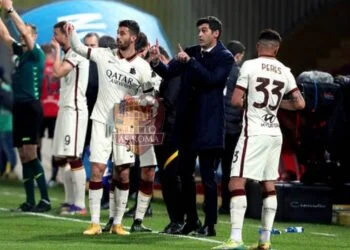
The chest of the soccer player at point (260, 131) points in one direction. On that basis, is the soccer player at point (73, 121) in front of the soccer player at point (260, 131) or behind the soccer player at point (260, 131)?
in front

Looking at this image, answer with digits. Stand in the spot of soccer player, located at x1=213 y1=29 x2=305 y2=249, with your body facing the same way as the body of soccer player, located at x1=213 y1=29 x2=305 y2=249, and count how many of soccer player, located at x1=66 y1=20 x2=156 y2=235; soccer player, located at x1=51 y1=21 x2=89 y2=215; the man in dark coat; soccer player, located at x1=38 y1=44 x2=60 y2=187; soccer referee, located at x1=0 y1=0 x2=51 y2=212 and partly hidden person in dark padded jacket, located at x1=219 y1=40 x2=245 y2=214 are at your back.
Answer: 0

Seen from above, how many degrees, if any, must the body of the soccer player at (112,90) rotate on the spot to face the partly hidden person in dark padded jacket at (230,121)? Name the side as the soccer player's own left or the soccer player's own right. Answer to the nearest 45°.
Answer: approximately 135° to the soccer player's own left

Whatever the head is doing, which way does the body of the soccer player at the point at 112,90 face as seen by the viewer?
toward the camera

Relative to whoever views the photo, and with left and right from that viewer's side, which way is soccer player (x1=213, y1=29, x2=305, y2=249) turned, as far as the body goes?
facing away from the viewer and to the left of the viewer

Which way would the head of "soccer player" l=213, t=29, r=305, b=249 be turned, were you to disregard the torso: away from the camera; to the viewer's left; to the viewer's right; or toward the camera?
away from the camera

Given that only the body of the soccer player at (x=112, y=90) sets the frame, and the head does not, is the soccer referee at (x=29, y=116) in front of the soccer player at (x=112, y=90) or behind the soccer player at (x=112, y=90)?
behind

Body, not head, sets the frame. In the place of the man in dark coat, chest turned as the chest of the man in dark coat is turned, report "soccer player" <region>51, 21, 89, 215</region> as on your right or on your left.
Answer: on your right
